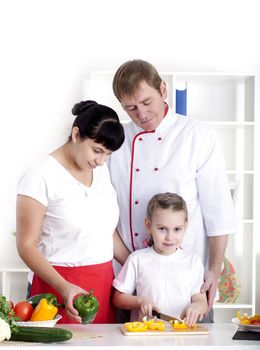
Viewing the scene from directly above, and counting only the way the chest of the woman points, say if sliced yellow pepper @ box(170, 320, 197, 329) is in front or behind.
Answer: in front

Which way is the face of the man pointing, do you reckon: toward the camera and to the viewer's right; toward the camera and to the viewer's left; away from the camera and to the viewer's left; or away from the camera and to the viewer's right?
toward the camera and to the viewer's left

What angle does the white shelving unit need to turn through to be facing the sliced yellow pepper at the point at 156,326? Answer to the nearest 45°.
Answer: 0° — it already faces it

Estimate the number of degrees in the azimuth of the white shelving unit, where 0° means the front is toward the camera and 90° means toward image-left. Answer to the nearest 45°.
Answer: approximately 0°

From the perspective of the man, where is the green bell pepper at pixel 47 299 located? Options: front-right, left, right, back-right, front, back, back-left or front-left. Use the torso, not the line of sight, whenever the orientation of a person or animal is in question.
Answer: front

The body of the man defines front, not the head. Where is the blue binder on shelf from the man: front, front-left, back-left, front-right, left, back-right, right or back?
back-right

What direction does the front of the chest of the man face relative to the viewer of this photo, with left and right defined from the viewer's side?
facing the viewer and to the left of the viewer

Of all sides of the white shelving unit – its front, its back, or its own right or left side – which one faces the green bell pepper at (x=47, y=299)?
front

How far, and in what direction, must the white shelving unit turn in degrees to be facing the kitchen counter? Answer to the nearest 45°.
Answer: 0° — it already faces it

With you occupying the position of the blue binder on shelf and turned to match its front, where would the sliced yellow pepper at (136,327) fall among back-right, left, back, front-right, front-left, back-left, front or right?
front

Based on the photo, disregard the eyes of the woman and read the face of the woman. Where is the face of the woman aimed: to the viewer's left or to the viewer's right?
to the viewer's right
